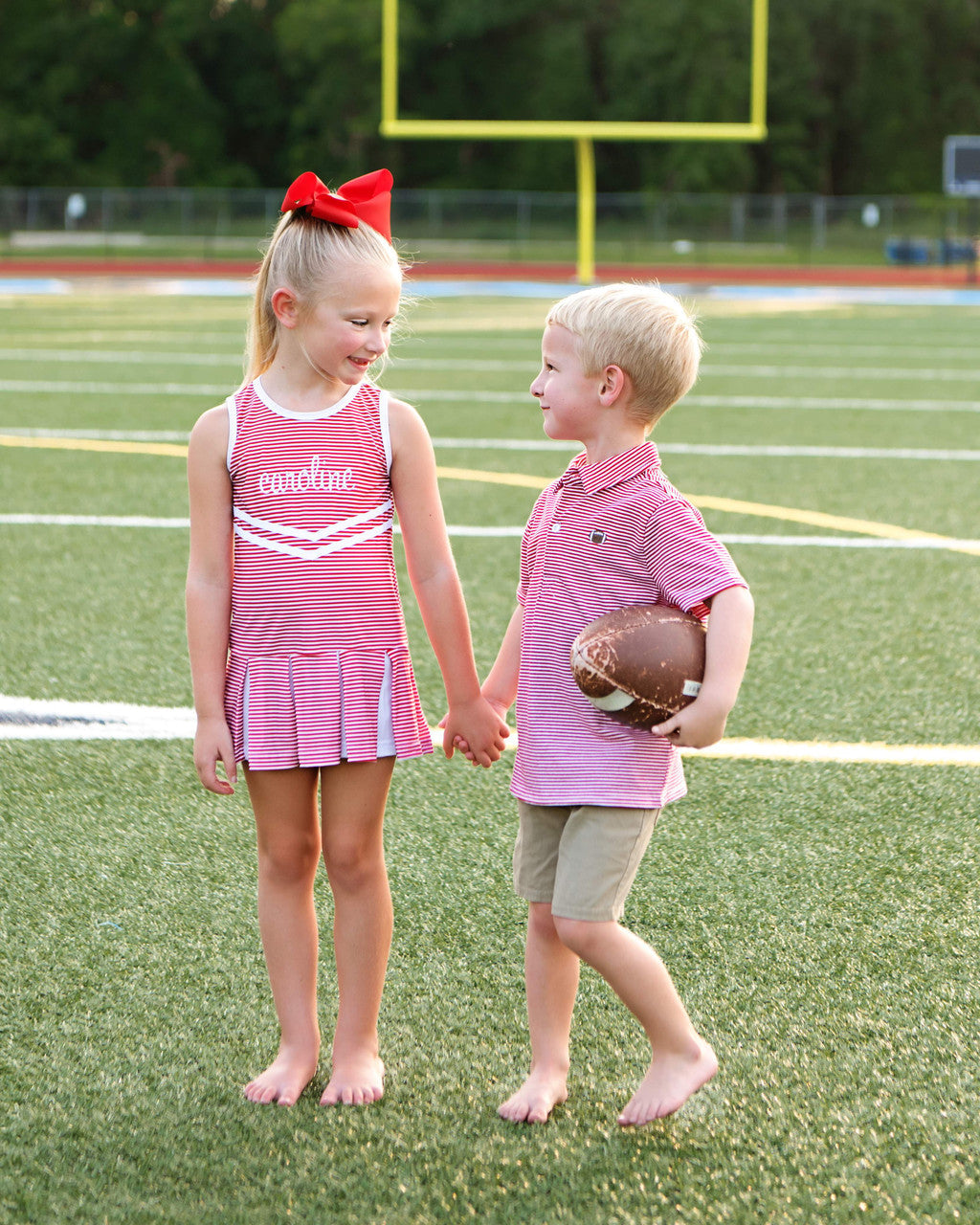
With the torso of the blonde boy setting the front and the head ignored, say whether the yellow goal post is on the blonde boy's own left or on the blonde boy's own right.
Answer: on the blonde boy's own right

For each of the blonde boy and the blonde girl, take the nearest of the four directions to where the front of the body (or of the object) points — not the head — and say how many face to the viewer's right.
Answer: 0

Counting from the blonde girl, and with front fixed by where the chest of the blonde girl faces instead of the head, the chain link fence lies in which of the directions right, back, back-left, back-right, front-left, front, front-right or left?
back

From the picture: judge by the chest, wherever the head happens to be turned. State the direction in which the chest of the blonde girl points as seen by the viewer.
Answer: toward the camera

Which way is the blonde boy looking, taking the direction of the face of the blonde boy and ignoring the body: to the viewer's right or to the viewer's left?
to the viewer's left

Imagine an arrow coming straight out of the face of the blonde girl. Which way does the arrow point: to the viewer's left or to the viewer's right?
to the viewer's right

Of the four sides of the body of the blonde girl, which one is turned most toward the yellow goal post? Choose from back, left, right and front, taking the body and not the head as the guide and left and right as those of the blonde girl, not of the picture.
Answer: back

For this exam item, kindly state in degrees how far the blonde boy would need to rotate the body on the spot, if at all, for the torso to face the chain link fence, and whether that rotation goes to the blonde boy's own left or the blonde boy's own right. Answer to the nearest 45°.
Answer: approximately 135° to the blonde boy's own right
